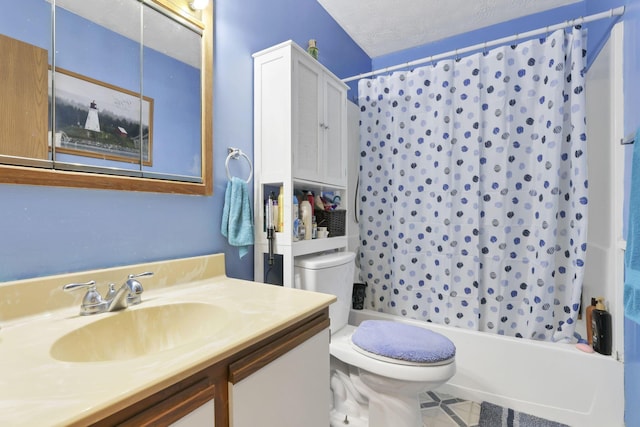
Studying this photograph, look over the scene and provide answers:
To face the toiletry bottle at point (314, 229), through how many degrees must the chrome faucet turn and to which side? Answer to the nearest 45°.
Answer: approximately 45° to its left

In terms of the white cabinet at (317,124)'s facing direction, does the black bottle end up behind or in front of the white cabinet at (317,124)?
in front

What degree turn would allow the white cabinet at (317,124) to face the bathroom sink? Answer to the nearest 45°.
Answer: approximately 90° to its right

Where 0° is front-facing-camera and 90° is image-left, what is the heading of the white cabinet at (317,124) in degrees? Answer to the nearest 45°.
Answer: approximately 315°

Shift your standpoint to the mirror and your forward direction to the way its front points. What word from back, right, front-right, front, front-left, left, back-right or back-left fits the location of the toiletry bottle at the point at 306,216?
front-left

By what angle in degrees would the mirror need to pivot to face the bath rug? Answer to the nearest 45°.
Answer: approximately 45° to its left

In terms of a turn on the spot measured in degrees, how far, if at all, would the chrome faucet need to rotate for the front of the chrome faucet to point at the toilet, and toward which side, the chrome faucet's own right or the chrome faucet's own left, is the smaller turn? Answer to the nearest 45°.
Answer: approximately 45° to the chrome faucet's own left

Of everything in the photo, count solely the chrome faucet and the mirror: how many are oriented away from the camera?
0
